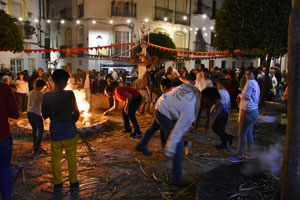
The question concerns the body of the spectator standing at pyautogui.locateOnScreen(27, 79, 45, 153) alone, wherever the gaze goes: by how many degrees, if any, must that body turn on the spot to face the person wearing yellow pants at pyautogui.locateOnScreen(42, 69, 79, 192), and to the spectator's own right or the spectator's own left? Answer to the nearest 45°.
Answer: approximately 135° to the spectator's own right

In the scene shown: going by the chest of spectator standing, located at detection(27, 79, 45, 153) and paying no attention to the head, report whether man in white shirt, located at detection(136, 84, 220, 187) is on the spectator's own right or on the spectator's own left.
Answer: on the spectator's own right

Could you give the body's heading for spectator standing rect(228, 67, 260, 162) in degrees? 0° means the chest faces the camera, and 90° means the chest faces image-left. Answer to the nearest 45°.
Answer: approximately 90°

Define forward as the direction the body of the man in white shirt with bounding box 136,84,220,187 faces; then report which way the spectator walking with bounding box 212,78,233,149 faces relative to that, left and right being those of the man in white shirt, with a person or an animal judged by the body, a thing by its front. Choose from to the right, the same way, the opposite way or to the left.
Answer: the opposite way

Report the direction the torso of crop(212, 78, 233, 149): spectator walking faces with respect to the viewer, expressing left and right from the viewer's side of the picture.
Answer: facing to the left of the viewer

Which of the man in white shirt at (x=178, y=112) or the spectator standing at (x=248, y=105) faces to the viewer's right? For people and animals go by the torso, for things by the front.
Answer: the man in white shirt

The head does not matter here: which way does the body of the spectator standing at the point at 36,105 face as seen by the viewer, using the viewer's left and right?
facing away from the viewer and to the right of the viewer

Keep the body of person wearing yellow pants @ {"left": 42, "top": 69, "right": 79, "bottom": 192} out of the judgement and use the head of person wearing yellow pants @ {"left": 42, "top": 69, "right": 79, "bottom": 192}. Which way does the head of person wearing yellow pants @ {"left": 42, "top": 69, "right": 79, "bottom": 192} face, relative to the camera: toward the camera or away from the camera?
away from the camera
